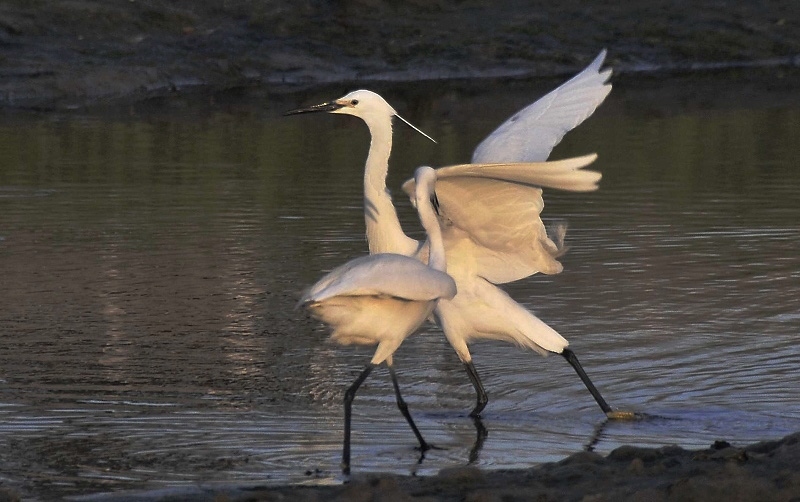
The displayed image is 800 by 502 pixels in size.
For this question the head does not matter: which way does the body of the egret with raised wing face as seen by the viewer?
to the viewer's left
